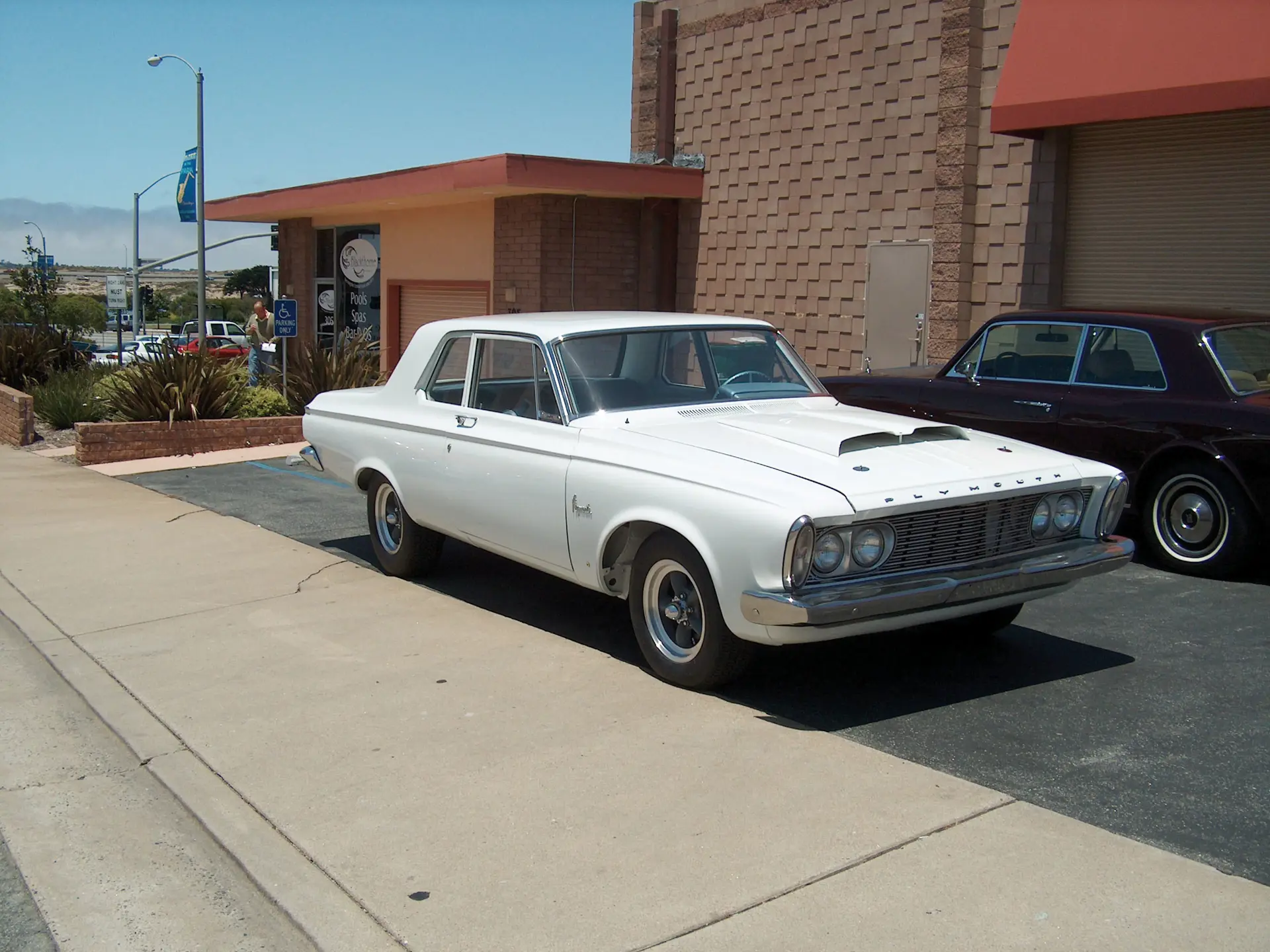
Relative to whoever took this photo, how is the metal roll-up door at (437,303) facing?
facing the viewer

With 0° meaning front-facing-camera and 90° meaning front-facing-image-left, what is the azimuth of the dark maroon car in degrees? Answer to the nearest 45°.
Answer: approximately 135°

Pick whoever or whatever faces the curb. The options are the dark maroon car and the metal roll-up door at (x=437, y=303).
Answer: the metal roll-up door

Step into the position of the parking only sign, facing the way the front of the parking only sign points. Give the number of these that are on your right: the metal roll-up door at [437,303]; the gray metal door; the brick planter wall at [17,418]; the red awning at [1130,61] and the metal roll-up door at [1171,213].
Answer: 1

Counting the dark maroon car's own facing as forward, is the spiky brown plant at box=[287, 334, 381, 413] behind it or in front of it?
in front

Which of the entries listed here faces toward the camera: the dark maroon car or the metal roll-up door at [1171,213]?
the metal roll-up door

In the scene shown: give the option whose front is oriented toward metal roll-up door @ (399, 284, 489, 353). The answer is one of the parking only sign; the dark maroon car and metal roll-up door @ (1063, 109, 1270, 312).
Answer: the dark maroon car

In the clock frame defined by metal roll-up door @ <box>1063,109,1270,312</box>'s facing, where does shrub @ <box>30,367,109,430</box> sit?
The shrub is roughly at 3 o'clock from the metal roll-up door.

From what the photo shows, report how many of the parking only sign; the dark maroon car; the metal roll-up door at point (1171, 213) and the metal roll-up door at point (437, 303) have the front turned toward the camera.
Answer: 3

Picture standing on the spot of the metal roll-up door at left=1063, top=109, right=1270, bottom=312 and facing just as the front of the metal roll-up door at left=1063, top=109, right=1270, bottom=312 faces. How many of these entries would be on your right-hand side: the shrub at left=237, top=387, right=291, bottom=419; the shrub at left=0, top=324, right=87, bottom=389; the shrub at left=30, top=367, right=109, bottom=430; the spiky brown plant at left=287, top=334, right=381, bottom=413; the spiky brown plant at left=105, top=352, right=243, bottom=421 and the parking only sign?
6

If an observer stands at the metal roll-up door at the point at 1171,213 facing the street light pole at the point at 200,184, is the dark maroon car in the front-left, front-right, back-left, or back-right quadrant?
back-left

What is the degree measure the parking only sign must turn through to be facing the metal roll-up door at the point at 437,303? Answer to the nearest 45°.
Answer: approximately 135° to its left

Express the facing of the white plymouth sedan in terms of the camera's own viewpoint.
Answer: facing the viewer and to the right of the viewer

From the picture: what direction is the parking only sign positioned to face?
toward the camera

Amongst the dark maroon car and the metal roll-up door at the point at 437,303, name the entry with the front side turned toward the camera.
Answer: the metal roll-up door

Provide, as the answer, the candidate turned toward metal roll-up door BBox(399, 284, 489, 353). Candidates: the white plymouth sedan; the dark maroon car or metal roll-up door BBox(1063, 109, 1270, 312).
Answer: the dark maroon car

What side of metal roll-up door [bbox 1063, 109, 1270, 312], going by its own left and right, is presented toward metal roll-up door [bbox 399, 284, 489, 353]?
right

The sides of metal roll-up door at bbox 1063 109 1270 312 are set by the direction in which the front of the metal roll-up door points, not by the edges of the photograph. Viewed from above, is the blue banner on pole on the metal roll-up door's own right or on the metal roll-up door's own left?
on the metal roll-up door's own right
